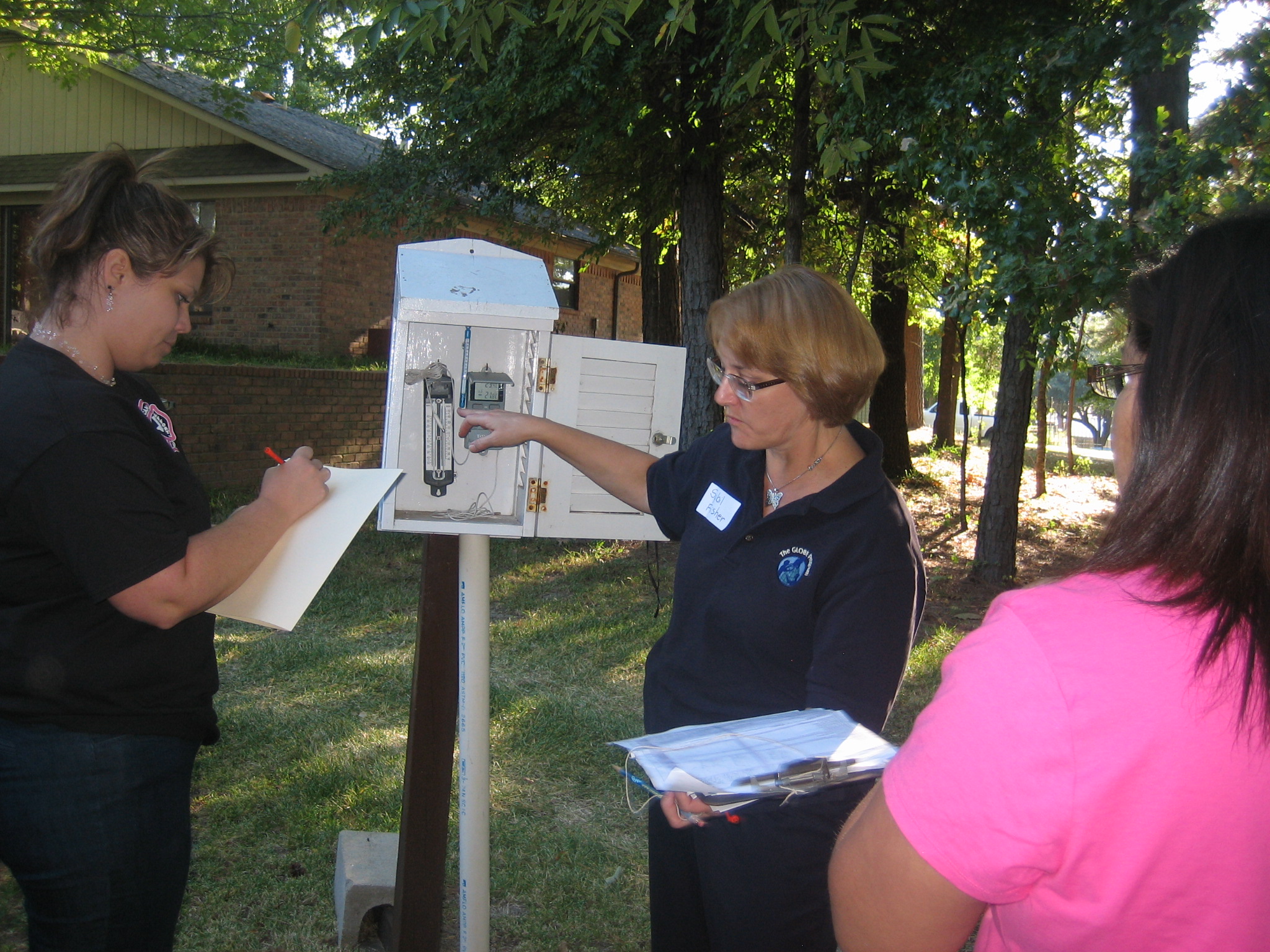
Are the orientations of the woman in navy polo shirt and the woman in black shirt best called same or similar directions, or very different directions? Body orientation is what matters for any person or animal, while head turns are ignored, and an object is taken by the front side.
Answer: very different directions

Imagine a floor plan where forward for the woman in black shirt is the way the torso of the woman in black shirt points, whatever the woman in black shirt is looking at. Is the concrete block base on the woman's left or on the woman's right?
on the woman's left

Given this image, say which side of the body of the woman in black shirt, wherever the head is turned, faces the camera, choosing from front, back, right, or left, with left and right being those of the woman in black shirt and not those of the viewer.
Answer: right

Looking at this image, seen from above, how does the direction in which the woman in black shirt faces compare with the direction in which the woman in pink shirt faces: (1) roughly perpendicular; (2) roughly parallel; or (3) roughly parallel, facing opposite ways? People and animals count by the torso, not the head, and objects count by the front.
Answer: roughly perpendicular

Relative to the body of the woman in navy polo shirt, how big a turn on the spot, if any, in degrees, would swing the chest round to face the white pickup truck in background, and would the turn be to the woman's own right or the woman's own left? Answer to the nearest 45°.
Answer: approximately 135° to the woman's own right

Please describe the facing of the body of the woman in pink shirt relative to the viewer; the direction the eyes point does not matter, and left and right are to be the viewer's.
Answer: facing away from the viewer and to the left of the viewer

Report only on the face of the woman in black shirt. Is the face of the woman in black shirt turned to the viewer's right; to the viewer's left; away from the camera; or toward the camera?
to the viewer's right

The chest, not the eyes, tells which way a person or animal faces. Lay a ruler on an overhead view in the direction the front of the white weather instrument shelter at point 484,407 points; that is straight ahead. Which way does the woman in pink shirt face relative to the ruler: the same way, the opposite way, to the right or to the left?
the opposite way

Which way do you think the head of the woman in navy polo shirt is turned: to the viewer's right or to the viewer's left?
to the viewer's left

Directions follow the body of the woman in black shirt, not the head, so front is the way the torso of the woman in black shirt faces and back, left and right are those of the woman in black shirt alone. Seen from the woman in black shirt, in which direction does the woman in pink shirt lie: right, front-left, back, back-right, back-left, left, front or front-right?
front-right

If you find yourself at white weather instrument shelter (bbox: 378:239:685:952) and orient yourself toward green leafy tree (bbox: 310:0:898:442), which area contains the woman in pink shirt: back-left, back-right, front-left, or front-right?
back-right
